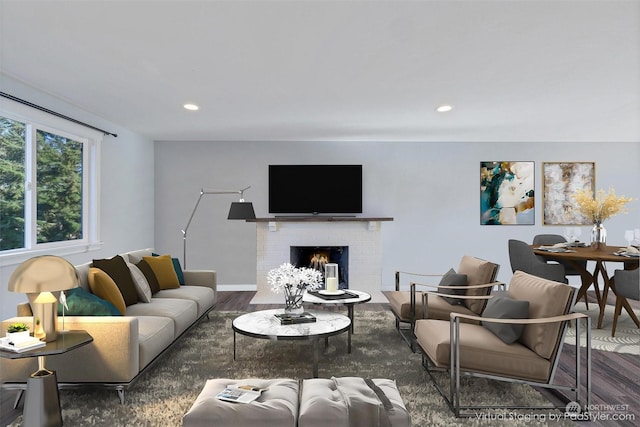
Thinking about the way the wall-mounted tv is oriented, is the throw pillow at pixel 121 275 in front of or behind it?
in front

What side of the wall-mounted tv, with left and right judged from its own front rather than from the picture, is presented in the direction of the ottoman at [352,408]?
front

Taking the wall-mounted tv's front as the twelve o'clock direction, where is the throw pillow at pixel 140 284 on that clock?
The throw pillow is roughly at 1 o'clock from the wall-mounted tv.

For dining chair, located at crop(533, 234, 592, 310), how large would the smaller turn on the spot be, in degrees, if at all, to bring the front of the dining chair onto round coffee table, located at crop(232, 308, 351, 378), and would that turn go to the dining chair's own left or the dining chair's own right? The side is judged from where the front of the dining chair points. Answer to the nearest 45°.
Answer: approximately 90° to the dining chair's own right

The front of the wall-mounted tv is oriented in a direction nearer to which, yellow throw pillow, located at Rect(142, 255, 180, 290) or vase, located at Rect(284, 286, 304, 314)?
the vase

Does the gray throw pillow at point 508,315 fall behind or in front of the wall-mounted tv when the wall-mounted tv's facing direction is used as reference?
in front

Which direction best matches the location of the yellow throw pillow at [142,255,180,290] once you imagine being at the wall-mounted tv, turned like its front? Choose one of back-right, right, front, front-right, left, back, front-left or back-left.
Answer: front-right

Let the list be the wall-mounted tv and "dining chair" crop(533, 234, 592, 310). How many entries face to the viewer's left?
0

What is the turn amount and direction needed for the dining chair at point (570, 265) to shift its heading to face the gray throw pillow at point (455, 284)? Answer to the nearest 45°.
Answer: approximately 45° to its right

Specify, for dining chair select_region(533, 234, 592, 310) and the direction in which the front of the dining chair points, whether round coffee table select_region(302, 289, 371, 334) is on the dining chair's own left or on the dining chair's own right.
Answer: on the dining chair's own right

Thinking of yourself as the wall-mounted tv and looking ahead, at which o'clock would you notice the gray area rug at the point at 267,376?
The gray area rug is roughly at 12 o'clock from the wall-mounted tv.

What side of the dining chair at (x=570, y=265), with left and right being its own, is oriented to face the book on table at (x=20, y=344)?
right

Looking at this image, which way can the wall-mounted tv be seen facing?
toward the camera

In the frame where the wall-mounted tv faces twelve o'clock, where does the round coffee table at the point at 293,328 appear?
The round coffee table is roughly at 12 o'clock from the wall-mounted tv.

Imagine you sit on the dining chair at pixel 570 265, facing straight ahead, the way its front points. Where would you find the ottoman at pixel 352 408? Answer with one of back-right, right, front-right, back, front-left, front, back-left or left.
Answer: front-right

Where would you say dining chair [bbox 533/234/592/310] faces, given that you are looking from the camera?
facing the viewer and to the right of the viewer

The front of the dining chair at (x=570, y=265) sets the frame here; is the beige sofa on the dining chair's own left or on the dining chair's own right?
on the dining chair's own right

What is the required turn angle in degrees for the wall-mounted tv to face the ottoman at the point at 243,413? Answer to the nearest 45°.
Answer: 0° — it already faces it
